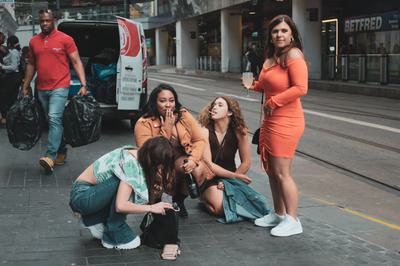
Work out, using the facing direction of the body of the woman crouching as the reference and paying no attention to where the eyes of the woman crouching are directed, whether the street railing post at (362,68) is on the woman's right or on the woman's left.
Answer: on the woman's left

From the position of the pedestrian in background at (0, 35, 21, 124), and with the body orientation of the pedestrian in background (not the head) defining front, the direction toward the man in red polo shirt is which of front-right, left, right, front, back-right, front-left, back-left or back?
left

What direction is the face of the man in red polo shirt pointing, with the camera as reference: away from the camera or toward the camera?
toward the camera

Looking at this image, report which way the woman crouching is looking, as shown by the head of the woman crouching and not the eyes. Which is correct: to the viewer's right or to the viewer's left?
to the viewer's right

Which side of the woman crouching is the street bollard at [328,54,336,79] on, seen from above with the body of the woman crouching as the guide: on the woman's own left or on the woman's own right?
on the woman's own left

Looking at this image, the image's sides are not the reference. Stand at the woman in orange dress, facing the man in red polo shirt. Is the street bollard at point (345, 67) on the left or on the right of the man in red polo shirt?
right

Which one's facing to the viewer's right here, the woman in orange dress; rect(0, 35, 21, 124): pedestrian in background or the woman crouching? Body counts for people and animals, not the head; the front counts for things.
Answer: the woman crouching

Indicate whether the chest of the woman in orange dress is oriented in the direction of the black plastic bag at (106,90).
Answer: no

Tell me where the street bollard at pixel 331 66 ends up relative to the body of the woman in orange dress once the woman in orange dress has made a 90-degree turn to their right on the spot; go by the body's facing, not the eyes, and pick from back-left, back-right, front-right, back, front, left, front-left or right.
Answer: front-right

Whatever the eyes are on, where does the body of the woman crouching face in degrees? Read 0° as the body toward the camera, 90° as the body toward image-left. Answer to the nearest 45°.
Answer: approximately 270°

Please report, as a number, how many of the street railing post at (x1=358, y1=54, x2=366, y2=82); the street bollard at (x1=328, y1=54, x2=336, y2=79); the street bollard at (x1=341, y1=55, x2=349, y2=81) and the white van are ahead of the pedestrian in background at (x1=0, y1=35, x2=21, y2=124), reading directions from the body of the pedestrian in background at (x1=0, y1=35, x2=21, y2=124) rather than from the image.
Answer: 0

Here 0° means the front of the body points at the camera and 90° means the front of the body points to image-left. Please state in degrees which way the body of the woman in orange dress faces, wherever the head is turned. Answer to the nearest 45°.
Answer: approximately 45°

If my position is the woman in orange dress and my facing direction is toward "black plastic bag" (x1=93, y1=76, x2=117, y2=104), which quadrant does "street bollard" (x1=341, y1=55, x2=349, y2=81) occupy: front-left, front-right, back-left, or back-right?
front-right
